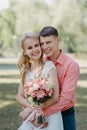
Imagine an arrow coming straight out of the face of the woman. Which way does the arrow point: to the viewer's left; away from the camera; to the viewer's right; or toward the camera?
toward the camera

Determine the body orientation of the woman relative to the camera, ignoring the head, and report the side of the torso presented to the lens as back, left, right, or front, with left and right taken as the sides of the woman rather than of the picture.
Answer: front

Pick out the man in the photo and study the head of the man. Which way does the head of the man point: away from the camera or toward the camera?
toward the camera

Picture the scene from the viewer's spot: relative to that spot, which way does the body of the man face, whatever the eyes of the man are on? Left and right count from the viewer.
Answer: facing the viewer and to the left of the viewer
